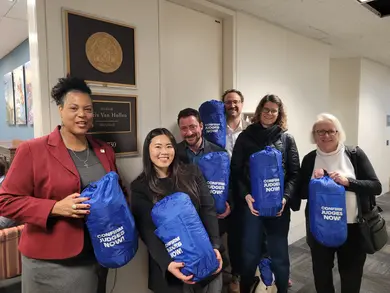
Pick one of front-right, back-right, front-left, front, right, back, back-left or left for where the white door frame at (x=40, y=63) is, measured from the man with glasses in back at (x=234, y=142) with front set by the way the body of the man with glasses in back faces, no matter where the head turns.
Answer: front-right

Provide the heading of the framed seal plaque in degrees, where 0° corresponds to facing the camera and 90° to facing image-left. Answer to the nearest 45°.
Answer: approximately 315°

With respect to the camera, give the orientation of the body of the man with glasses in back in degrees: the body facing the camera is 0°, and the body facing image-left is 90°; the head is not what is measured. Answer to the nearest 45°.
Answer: approximately 0°

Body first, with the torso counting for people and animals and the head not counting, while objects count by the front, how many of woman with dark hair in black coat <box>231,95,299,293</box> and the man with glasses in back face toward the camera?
2

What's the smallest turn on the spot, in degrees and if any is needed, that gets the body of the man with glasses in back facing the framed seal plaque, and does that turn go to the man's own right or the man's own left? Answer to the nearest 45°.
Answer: approximately 45° to the man's own right

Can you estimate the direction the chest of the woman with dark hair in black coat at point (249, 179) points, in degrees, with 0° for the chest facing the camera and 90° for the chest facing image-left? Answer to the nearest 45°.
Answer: approximately 0°

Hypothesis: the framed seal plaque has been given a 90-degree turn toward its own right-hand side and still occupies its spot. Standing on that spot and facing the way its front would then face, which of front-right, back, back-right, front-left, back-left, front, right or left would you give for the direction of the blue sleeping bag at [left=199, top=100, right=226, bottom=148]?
back-left

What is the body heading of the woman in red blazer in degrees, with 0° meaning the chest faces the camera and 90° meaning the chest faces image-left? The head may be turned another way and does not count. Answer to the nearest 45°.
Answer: approximately 315°
